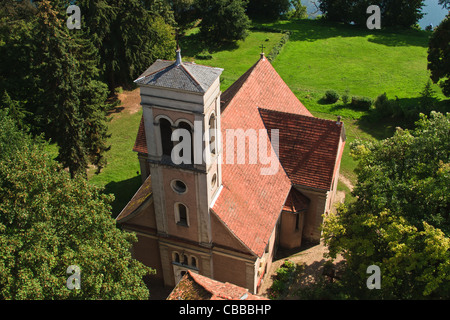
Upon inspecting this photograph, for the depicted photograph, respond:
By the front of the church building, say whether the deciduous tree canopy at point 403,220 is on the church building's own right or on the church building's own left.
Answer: on the church building's own left

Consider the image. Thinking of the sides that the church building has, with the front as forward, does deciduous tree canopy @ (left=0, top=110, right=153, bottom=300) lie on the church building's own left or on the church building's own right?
on the church building's own right

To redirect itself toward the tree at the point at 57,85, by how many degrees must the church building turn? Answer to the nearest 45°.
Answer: approximately 135° to its right

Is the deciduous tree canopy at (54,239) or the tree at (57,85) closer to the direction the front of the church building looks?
the deciduous tree canopy

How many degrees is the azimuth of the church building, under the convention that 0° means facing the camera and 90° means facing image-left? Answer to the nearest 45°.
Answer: approximately 0°

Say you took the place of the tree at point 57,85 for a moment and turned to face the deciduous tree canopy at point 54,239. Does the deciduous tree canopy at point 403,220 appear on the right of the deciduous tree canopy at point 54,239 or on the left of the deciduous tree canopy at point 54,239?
left
